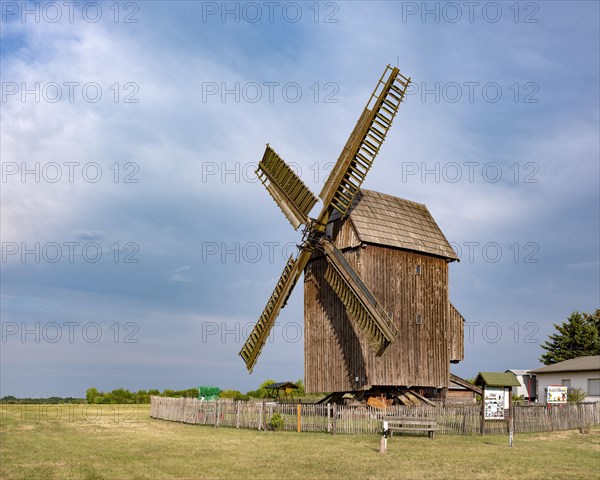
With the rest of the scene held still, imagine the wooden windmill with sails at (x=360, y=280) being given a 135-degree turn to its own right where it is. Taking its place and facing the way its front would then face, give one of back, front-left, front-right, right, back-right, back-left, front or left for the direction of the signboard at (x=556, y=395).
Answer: right

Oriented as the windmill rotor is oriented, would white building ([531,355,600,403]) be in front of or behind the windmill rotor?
behind

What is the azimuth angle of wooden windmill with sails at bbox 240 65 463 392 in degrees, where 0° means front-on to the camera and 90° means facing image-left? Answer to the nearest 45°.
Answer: approximately 45°

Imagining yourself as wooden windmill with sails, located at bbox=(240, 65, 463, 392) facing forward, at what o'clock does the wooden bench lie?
The wooden bench is roughly at 10 o'clock from the wooden windmill with sails.

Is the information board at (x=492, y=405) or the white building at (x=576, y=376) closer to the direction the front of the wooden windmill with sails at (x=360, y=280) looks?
the information board

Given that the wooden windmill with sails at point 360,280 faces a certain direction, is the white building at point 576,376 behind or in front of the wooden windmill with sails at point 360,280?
behind

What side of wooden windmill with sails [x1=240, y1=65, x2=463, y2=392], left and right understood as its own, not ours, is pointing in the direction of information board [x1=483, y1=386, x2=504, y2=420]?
left
